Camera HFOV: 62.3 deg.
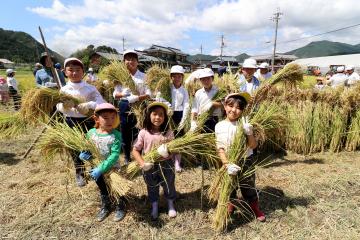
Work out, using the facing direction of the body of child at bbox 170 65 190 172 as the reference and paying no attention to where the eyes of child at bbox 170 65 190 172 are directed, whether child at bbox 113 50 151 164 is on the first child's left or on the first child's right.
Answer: on the first child's right

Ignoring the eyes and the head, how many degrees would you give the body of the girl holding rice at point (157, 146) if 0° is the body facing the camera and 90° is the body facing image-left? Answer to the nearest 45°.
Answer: approximately 0°

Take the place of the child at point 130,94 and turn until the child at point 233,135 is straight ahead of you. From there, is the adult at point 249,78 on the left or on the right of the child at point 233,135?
left

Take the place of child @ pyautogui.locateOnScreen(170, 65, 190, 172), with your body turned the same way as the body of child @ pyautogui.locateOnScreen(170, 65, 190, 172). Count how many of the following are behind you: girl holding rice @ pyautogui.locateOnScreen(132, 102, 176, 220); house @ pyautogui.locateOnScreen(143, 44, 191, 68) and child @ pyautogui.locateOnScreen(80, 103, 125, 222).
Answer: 1

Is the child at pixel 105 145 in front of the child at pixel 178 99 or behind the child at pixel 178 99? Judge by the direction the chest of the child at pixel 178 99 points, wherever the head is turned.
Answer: in front

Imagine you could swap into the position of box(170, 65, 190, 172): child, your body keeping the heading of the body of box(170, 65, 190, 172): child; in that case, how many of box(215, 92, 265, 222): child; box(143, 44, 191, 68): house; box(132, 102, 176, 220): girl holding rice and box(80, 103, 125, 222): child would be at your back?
1

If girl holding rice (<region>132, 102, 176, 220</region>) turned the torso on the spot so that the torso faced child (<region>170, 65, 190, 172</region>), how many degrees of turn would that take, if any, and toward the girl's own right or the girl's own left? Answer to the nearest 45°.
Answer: approximately 180°

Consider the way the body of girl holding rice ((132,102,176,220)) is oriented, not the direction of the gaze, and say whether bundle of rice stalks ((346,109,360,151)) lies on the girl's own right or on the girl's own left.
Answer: on the girl's own left

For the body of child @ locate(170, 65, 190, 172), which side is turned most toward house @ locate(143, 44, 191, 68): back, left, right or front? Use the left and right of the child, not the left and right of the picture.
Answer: back

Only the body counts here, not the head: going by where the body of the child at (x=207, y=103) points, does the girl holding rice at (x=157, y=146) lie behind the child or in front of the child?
in front

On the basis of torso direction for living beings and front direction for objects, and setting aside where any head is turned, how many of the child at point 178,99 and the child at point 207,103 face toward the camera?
2

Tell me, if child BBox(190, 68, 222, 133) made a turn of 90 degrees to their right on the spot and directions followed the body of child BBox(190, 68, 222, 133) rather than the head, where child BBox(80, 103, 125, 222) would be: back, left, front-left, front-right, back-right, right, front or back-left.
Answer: front-left
